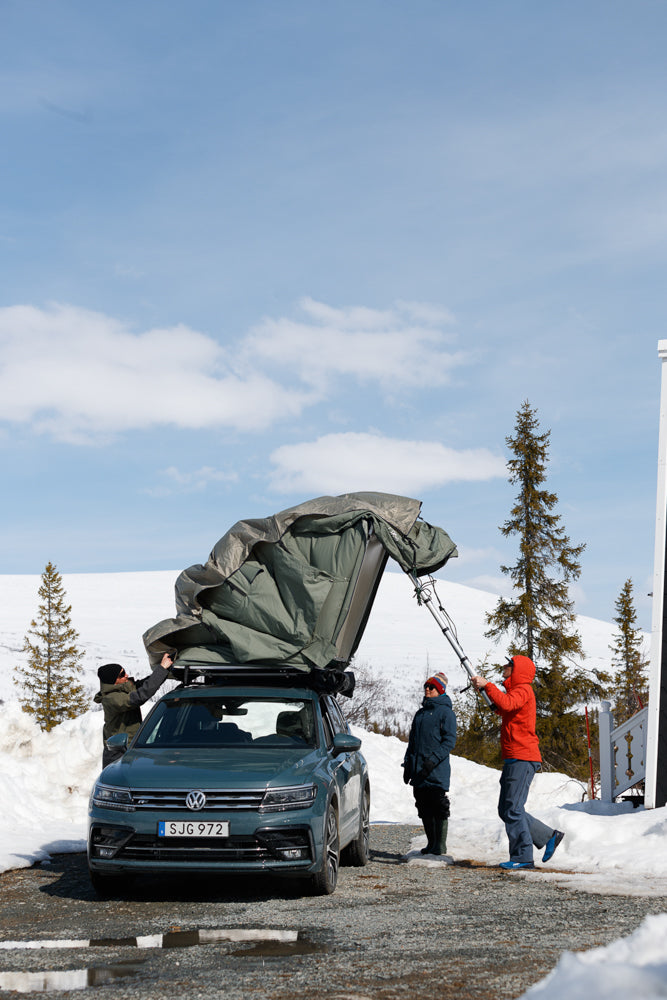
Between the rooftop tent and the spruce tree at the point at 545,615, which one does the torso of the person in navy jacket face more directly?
the rooftop tent

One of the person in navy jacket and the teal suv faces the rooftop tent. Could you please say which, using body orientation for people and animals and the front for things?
the person in navy jacket

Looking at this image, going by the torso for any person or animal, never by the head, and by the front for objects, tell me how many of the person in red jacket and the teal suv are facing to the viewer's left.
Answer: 1

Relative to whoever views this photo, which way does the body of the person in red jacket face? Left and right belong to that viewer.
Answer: facing to the left of the viewer

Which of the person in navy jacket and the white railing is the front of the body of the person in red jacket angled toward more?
the person in navy jacket

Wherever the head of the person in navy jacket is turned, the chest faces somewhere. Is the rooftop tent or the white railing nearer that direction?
the rooftop tent

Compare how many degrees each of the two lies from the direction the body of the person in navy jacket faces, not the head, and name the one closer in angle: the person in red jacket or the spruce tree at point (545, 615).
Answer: the person in red jacket

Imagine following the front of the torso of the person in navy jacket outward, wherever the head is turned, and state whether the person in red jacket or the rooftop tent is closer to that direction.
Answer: the rooftop tent

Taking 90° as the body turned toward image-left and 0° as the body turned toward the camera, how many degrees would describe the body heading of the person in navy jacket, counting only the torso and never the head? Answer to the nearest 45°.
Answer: approximately 45°

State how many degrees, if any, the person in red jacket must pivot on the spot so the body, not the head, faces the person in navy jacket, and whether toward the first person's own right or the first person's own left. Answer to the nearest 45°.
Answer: approximately 45° to the first person's own right
